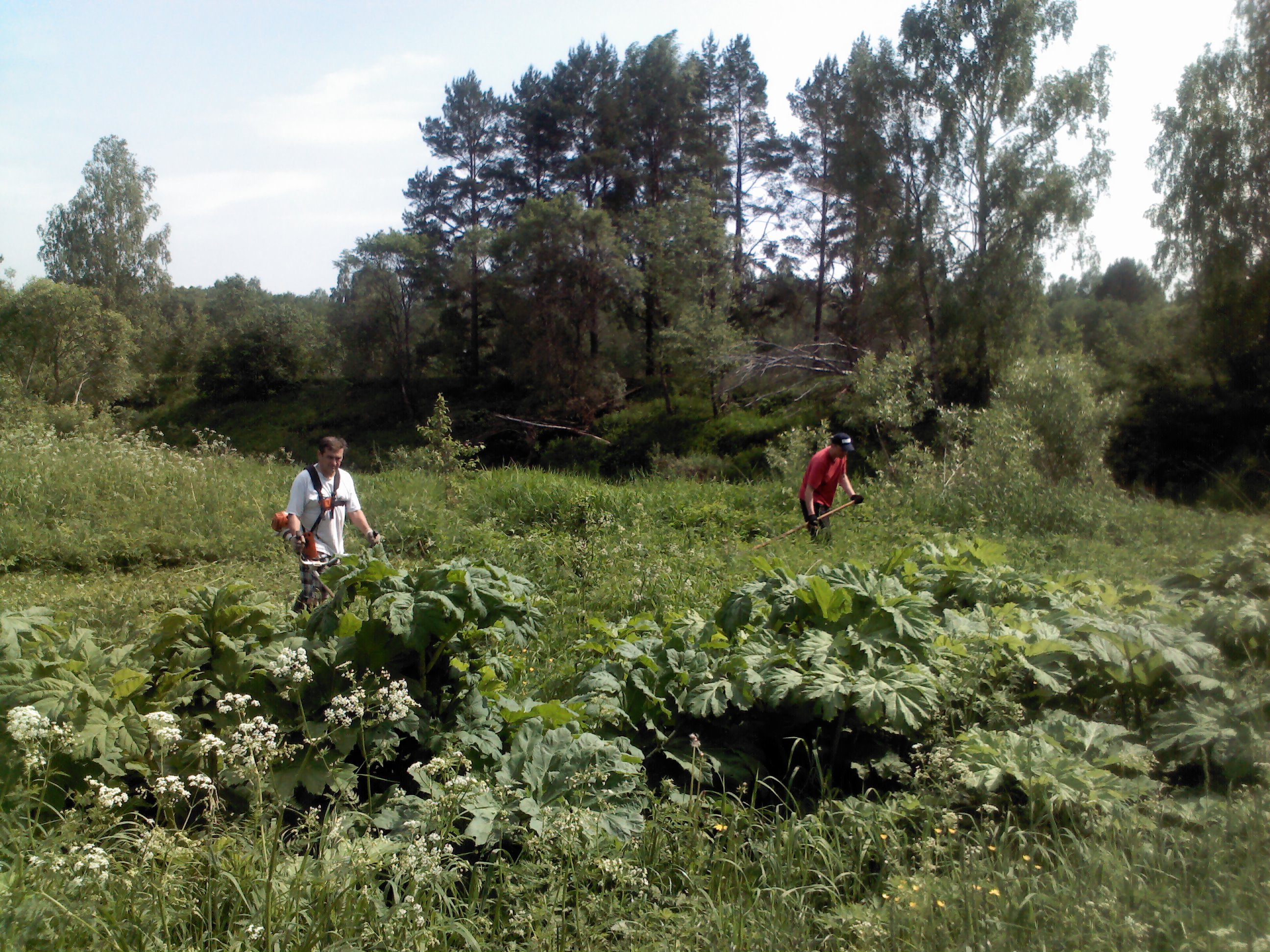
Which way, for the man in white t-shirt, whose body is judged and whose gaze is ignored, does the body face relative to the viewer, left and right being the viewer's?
facing the viewer and to the right of the viewer

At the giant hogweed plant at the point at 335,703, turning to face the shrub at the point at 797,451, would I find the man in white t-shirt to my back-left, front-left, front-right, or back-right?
front-left

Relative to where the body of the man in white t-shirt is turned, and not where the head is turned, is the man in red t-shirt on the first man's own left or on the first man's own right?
on the first man's own left

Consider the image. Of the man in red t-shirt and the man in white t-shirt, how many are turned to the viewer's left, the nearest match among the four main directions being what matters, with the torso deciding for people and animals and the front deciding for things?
0

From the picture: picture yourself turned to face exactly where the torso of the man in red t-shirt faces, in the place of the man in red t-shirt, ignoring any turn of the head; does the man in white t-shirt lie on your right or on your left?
on your right

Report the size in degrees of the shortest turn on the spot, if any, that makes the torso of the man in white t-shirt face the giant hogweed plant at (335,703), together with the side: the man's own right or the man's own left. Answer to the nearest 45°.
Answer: approximately 45° to the man's own right

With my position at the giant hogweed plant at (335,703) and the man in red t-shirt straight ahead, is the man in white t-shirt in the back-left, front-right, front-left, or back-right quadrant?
front-left

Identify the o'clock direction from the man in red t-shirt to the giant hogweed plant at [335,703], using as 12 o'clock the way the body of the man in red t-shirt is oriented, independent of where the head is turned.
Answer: The giant hogweed plant is roughly at 2 o'clock from the man in red t-shirt.

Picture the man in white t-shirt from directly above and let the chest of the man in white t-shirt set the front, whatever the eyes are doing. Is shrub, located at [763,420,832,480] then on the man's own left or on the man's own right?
on the man's own left
